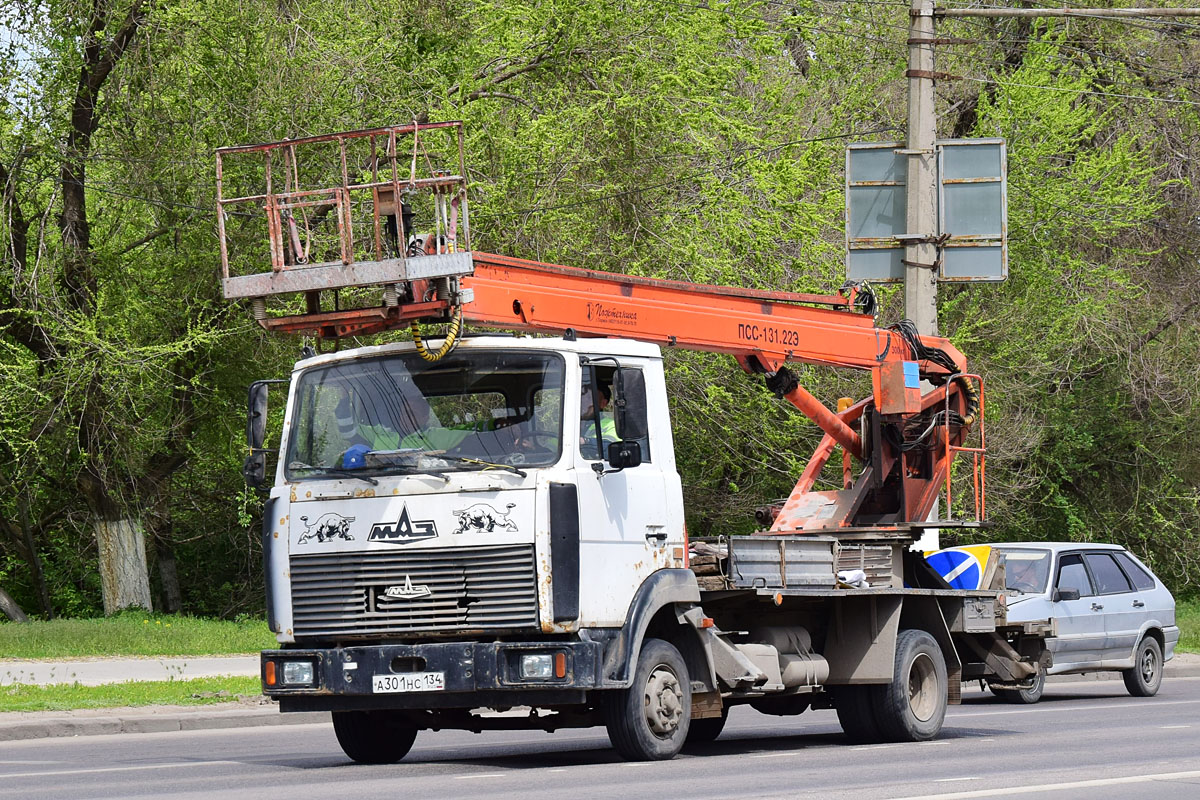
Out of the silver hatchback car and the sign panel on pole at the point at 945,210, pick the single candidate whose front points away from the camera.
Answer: the sign panel on pole

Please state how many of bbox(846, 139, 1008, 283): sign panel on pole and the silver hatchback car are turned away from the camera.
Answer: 1

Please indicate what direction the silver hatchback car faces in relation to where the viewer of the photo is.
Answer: facing the viewer and to the left of the viewer

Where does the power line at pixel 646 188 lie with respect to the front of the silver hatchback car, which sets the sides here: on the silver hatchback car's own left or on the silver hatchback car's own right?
on the silver hatchback car's own right

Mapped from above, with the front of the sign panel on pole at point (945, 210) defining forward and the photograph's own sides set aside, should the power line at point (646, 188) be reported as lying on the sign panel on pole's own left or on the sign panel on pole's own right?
on the sign panel on pole's own left

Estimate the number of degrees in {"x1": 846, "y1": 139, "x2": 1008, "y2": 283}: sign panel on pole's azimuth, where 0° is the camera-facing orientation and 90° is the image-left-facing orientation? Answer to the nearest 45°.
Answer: approximately 180°
